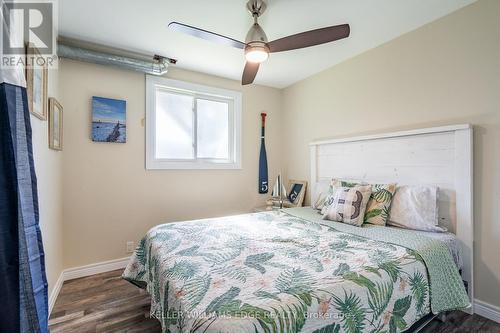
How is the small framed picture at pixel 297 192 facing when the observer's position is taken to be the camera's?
facing the viewer and to the left of the viewer

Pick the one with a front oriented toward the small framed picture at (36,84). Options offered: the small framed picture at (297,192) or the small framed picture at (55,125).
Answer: the small framed picture at (297,192)

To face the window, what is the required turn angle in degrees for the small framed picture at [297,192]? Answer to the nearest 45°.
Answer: approximately 45° to its right

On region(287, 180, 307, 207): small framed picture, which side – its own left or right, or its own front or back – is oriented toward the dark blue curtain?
front

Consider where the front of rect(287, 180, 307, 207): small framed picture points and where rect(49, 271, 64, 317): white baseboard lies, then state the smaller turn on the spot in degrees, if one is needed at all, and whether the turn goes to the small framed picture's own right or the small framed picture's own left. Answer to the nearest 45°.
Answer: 0° — it already faces it

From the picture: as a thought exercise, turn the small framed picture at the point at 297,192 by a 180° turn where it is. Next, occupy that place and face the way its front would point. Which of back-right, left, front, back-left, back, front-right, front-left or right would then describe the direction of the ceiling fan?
back-right

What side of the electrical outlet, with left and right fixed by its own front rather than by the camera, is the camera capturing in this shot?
front

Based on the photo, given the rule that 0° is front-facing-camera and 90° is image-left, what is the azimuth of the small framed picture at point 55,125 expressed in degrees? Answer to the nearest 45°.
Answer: approximately 270°

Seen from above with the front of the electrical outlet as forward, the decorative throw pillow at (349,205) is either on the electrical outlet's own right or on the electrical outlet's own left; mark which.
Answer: on the electrical outlet's own left

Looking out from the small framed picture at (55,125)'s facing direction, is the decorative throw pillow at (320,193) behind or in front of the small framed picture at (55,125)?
in front

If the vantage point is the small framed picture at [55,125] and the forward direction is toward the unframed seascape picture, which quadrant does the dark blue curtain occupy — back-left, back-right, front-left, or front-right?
back-right

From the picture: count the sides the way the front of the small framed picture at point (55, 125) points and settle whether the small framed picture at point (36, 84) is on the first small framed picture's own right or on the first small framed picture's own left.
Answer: on the first small framed picture's own right
